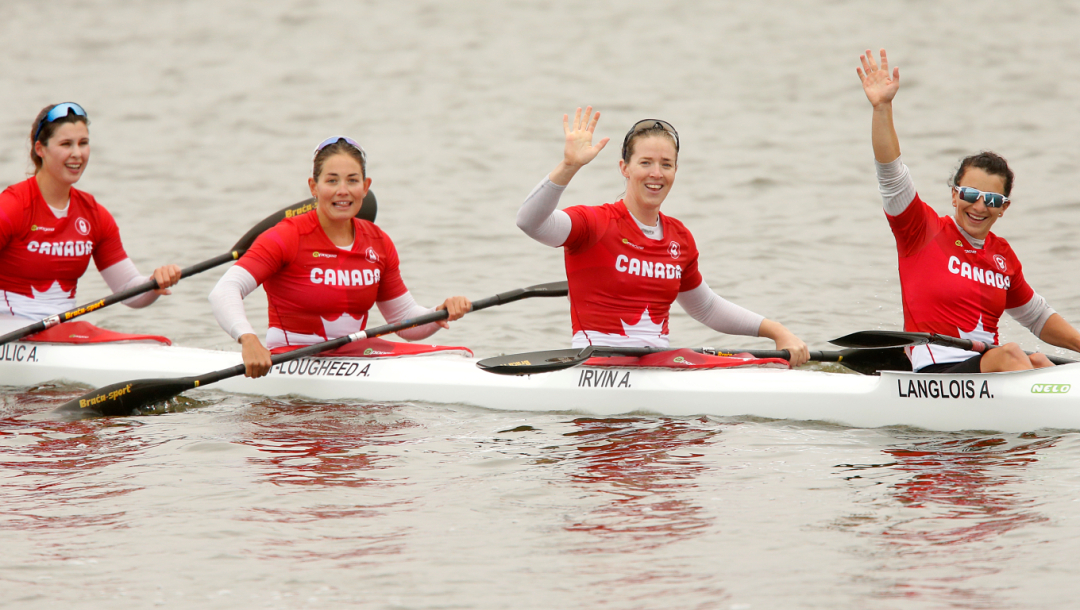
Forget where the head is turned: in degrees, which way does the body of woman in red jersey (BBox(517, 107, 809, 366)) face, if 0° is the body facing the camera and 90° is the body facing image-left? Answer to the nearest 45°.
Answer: approximately 315°

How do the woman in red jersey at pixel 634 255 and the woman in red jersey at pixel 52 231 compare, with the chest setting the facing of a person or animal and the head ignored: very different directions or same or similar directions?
same or similar directions

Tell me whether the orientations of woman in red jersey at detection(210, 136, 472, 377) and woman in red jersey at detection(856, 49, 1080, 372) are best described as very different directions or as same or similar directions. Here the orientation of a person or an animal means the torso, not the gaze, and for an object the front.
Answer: same or similar directions

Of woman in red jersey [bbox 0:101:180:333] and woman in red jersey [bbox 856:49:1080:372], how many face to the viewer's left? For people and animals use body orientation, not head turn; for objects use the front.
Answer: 0

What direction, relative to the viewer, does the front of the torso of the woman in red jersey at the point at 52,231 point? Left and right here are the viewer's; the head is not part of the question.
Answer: facing the viewer and to the right of the viewer
